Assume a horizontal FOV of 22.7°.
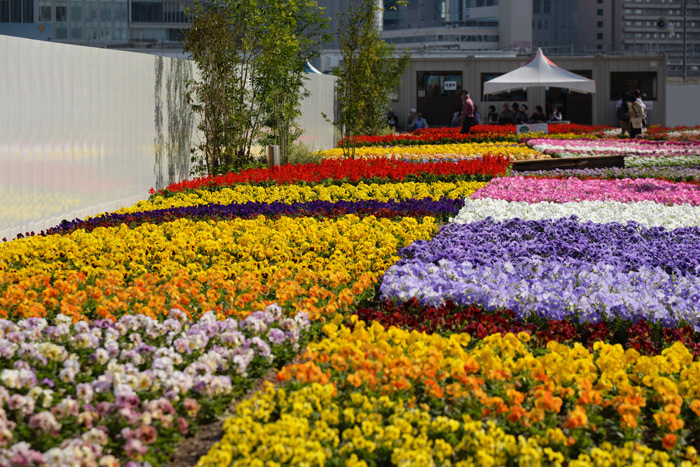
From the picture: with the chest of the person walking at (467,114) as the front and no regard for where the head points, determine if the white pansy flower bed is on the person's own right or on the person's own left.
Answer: on the person's own left

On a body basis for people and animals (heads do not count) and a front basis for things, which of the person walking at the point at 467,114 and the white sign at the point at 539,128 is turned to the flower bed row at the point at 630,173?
the white sign

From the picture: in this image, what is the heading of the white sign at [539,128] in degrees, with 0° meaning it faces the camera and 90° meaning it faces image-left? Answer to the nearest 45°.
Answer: approximately 0°

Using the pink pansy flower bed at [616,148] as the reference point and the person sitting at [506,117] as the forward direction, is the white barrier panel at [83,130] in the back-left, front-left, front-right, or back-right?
back-left

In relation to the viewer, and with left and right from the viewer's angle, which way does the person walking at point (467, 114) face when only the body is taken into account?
facing to the left of the viewer

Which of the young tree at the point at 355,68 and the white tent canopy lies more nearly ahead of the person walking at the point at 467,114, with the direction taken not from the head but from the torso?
the young tree
